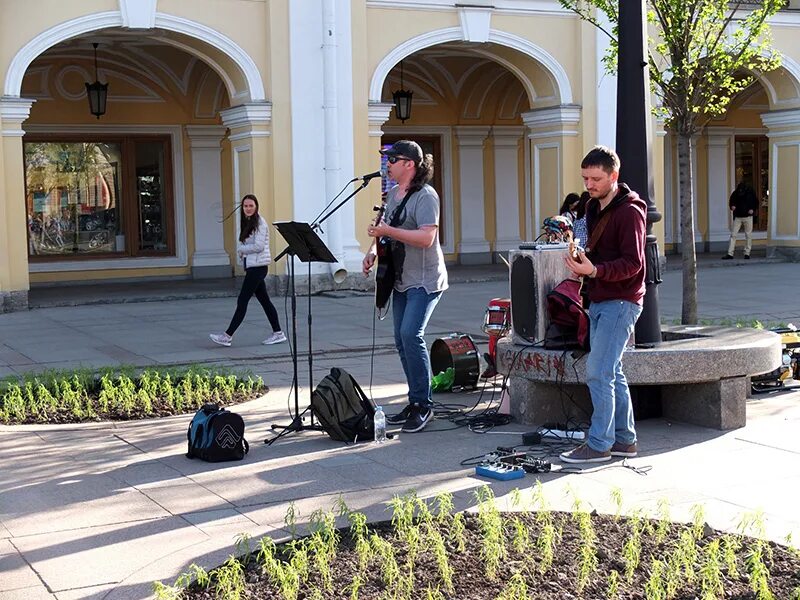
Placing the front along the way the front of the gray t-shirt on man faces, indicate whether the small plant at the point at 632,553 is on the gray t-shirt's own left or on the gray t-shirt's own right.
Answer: on the gray t-shirt's own left

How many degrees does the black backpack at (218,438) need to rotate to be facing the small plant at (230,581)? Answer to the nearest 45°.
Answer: approximately 45° to its right

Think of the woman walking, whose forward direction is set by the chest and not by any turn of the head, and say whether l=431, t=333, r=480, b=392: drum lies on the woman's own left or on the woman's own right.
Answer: on the woman's own left

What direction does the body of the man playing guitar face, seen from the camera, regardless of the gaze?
to the viewer's left

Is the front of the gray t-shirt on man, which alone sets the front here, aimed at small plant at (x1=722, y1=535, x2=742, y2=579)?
no

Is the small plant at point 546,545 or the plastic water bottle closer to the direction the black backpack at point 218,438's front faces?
the small plant

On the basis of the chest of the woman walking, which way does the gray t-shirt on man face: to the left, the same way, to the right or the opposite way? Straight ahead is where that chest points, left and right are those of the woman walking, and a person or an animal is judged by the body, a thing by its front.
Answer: the same way

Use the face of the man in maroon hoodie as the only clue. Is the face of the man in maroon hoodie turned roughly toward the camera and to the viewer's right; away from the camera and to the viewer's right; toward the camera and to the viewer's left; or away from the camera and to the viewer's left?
toward the camera and to the viewer's left

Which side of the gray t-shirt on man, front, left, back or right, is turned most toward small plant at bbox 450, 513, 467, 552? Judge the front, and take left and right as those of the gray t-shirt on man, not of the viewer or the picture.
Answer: left

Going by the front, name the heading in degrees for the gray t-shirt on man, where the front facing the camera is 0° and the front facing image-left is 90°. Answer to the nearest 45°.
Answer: approximately 90°

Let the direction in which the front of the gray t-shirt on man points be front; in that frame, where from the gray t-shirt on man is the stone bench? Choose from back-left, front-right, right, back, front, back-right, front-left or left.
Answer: back
